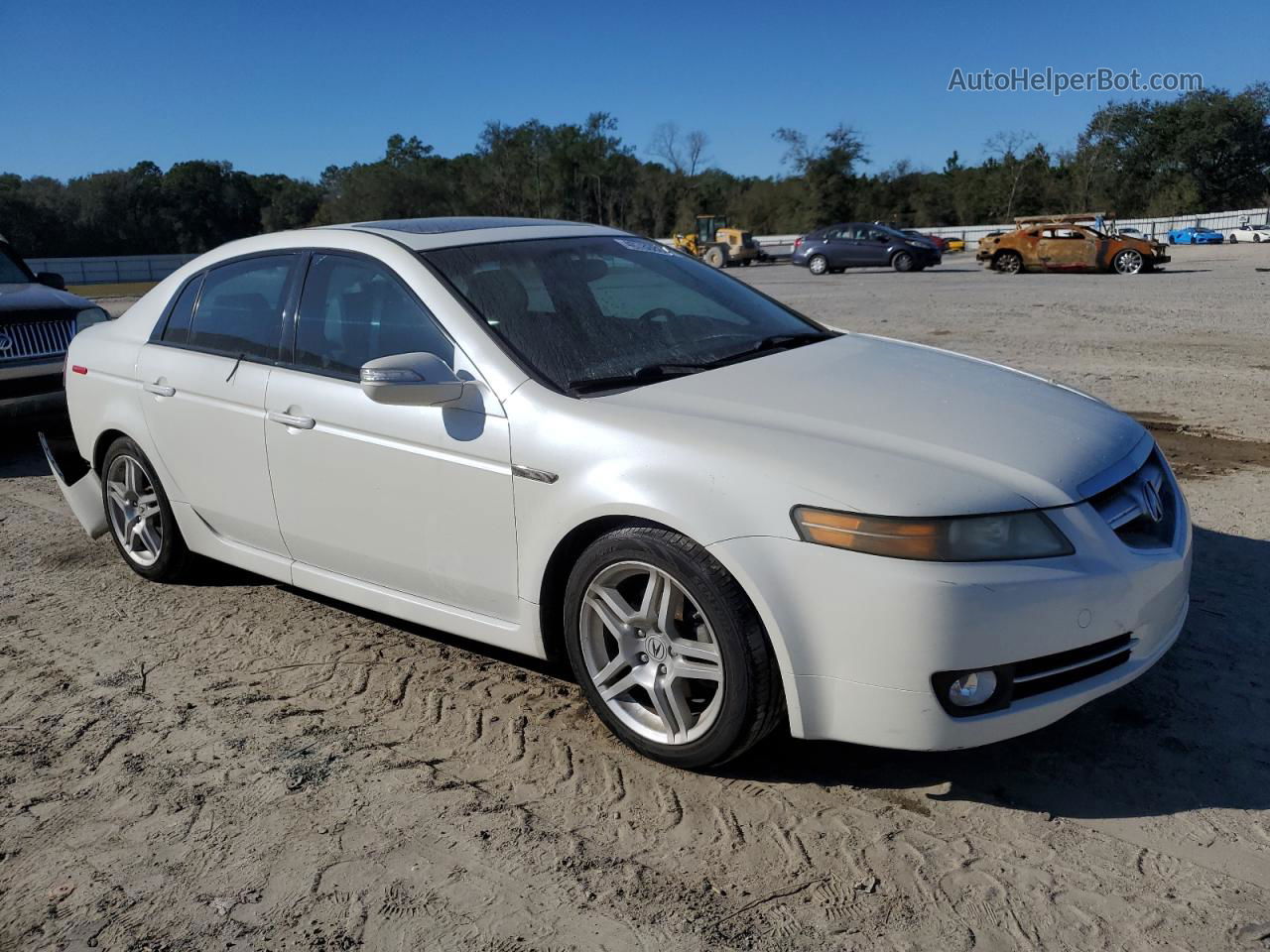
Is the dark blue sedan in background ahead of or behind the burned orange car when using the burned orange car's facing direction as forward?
behind

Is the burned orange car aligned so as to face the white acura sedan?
no

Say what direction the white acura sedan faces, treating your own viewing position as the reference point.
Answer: facing the viewer and to the right of the viewer

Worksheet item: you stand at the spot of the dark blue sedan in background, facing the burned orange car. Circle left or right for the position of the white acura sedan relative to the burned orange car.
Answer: right

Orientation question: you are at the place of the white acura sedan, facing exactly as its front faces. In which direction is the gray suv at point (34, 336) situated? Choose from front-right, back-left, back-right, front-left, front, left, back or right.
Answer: back

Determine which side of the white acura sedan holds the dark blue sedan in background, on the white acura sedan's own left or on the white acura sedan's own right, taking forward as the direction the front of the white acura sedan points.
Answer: on the white acura sedan's own left

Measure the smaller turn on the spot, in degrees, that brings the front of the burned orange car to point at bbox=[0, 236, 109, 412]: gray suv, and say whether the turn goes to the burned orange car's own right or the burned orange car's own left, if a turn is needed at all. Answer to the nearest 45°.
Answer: approximately 90° to the burned orange car's own right

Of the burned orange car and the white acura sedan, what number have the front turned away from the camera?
0

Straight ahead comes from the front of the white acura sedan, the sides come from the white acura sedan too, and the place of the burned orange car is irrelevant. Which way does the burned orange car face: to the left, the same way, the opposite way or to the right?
the same way

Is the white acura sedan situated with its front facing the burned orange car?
no

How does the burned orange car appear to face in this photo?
to the viewer's right
